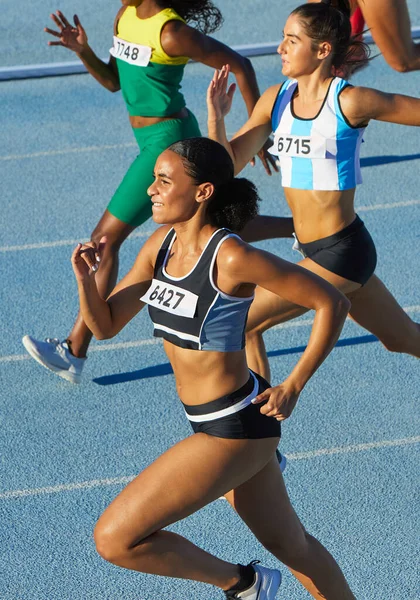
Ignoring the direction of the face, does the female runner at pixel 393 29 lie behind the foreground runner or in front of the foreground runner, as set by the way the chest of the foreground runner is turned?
behind

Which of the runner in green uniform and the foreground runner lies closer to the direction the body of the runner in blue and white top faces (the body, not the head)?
the foreground runner

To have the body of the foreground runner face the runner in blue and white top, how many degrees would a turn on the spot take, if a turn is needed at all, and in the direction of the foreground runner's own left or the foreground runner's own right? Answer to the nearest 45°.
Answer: approximately 180°

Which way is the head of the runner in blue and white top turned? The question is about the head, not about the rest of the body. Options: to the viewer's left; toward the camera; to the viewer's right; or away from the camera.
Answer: to the viewer's left

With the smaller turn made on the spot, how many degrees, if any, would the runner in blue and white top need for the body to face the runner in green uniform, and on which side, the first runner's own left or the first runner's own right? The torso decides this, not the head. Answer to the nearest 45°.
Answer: approximately 90° to the first runner's own right

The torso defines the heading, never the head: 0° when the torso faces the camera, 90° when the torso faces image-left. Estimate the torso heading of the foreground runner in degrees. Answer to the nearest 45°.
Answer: approximately 45°

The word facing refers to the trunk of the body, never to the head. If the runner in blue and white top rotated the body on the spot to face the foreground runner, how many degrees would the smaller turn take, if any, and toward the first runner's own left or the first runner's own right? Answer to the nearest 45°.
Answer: approximately 45° to the first runner's own left

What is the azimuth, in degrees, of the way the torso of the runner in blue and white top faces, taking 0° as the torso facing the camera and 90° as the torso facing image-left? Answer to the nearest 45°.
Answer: approximately 45°

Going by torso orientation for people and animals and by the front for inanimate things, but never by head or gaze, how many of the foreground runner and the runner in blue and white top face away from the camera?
0

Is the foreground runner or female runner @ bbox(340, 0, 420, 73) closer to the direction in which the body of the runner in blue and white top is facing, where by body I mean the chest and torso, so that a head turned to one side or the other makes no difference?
the foreground runner

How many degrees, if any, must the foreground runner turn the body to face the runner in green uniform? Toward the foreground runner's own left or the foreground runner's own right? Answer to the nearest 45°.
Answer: approximately 135° to the foreground runner's own right
